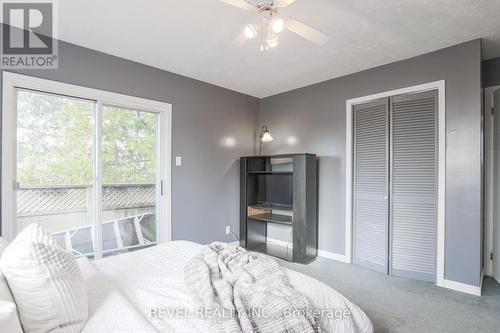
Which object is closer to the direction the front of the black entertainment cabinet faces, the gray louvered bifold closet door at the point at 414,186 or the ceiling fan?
the ceiling fan

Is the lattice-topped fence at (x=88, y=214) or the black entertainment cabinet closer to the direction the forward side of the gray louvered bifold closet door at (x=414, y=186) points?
the lattice-topped fence

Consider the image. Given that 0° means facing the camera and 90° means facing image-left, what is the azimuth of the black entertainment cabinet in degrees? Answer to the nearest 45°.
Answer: approximately 45°

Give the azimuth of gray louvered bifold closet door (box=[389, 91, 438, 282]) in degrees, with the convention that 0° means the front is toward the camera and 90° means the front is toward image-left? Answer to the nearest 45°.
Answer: approximately 45°
